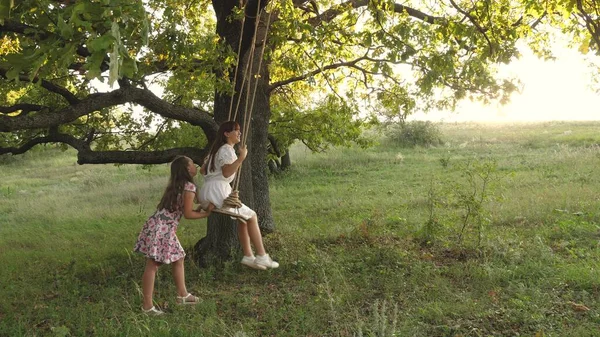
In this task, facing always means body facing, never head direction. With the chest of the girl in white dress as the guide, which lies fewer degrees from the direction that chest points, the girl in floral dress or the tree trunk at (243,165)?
the tree trunk

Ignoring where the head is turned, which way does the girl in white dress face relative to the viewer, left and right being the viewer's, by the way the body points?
facing to the right of the viewer

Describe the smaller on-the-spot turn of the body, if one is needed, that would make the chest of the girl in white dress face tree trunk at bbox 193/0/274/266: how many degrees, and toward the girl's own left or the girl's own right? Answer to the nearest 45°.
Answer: approximately 90° to the girl's own left

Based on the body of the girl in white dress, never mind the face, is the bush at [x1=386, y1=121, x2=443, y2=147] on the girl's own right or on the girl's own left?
on the girl's own left

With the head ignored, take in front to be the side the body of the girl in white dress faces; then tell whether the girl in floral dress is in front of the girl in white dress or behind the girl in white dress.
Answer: behind
